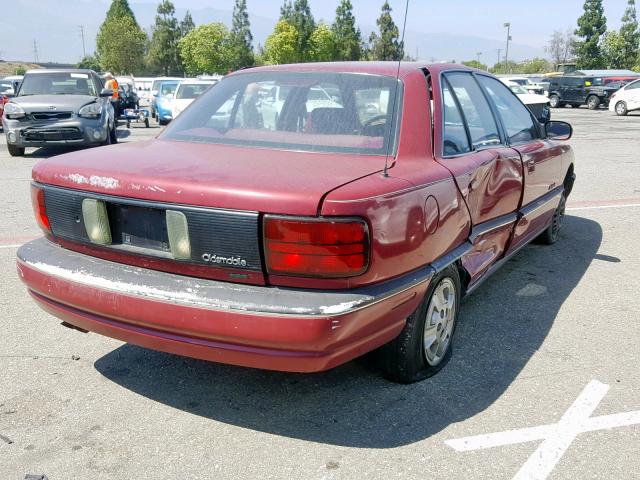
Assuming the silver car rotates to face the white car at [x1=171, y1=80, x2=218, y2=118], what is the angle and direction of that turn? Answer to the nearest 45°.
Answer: approximately 135° to its left

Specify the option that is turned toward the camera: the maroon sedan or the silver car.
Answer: the silver car

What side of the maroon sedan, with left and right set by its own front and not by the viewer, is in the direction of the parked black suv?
front

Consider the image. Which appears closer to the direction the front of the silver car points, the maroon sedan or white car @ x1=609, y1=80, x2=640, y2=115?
the maroon sedan

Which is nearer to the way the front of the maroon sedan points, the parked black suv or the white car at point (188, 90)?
the parked black suv

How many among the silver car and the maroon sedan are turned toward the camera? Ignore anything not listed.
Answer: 1

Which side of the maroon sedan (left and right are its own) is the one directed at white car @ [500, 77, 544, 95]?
front

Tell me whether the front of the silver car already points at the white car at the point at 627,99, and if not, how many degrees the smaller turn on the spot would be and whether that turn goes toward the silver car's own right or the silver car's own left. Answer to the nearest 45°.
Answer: approximately 90° to the silver car's own left

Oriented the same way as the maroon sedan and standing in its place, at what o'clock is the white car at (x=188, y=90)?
The white car is roughly at 10 o'clock from the maroon sedan.

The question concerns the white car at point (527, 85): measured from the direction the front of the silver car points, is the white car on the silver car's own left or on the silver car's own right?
on the silver car's own left

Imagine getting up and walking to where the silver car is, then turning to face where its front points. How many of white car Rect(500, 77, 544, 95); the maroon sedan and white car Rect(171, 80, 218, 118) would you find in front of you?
1

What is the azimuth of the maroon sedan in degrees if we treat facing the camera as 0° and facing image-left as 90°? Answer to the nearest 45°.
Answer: approximately 225°

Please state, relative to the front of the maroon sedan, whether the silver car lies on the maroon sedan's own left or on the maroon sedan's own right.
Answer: on the maroon sedan's own left

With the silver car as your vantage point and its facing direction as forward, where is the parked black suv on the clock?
The parked black suv is roughly at 8 o'clock from the silver car.

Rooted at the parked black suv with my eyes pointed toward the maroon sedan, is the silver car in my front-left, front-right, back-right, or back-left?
front-right

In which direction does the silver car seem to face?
toward the camera
